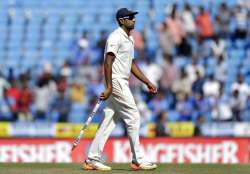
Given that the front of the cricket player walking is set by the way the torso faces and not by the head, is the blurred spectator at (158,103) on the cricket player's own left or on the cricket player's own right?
on the cricket player's own left

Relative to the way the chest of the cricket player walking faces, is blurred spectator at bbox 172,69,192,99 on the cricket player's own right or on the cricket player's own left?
on the cricket player's own left

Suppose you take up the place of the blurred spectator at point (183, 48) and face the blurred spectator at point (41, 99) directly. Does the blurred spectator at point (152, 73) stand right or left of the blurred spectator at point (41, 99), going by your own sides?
left

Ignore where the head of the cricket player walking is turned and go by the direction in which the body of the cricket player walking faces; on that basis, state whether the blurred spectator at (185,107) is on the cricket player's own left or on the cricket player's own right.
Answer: on the cricket player's own left

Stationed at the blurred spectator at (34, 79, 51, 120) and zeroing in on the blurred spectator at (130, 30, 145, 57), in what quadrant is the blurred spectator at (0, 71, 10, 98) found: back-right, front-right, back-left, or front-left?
back-left

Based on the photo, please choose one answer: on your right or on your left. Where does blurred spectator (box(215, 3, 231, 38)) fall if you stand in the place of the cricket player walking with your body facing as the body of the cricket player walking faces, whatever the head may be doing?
on your left
